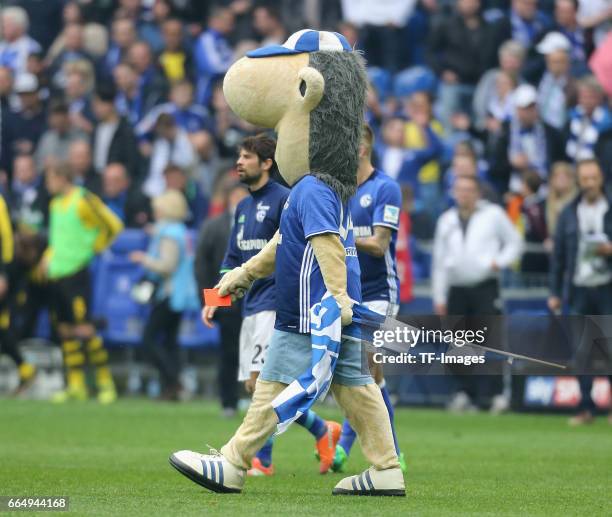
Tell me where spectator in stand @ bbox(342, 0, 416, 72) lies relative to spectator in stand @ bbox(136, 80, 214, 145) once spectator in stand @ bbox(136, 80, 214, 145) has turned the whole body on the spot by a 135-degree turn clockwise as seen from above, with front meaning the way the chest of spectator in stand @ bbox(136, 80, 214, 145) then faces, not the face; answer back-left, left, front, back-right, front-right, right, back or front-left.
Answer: back-right

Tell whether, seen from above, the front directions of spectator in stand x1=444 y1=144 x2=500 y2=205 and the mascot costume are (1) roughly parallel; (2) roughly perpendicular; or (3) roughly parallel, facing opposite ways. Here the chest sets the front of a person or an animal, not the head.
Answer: roughly perpendicular

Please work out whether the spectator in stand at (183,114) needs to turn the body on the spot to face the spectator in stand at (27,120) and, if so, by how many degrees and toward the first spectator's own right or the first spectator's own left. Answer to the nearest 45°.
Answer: approximately 135° to the first spectator's own right
